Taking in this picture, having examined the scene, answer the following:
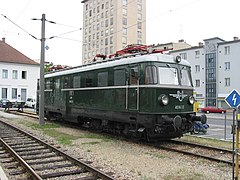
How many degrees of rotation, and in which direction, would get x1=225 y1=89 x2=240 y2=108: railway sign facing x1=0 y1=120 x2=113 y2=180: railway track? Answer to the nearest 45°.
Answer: approximately 90° to its right

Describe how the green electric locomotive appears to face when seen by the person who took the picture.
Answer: facing the viewer and to the right of the viewer

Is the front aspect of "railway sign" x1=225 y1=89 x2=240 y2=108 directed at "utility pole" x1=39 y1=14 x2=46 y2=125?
no

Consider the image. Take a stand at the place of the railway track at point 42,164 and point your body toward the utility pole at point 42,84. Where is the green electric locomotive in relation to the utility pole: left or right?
right

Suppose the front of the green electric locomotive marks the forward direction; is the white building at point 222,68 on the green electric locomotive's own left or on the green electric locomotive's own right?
on the green electric locomotive's own left

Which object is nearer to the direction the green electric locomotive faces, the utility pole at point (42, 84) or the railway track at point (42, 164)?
the railway track

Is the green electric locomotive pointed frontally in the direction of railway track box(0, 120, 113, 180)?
no

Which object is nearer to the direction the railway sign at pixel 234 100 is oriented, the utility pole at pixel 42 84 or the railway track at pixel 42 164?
the railway track

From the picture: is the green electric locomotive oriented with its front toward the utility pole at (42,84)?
no

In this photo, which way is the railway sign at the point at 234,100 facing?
toward the camera

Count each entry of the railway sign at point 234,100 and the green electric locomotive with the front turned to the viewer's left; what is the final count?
0

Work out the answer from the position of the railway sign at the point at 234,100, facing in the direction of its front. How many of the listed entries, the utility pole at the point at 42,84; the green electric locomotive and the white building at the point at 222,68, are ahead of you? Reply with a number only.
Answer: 0

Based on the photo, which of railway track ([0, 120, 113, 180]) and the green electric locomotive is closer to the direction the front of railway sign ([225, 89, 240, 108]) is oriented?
the railway track
